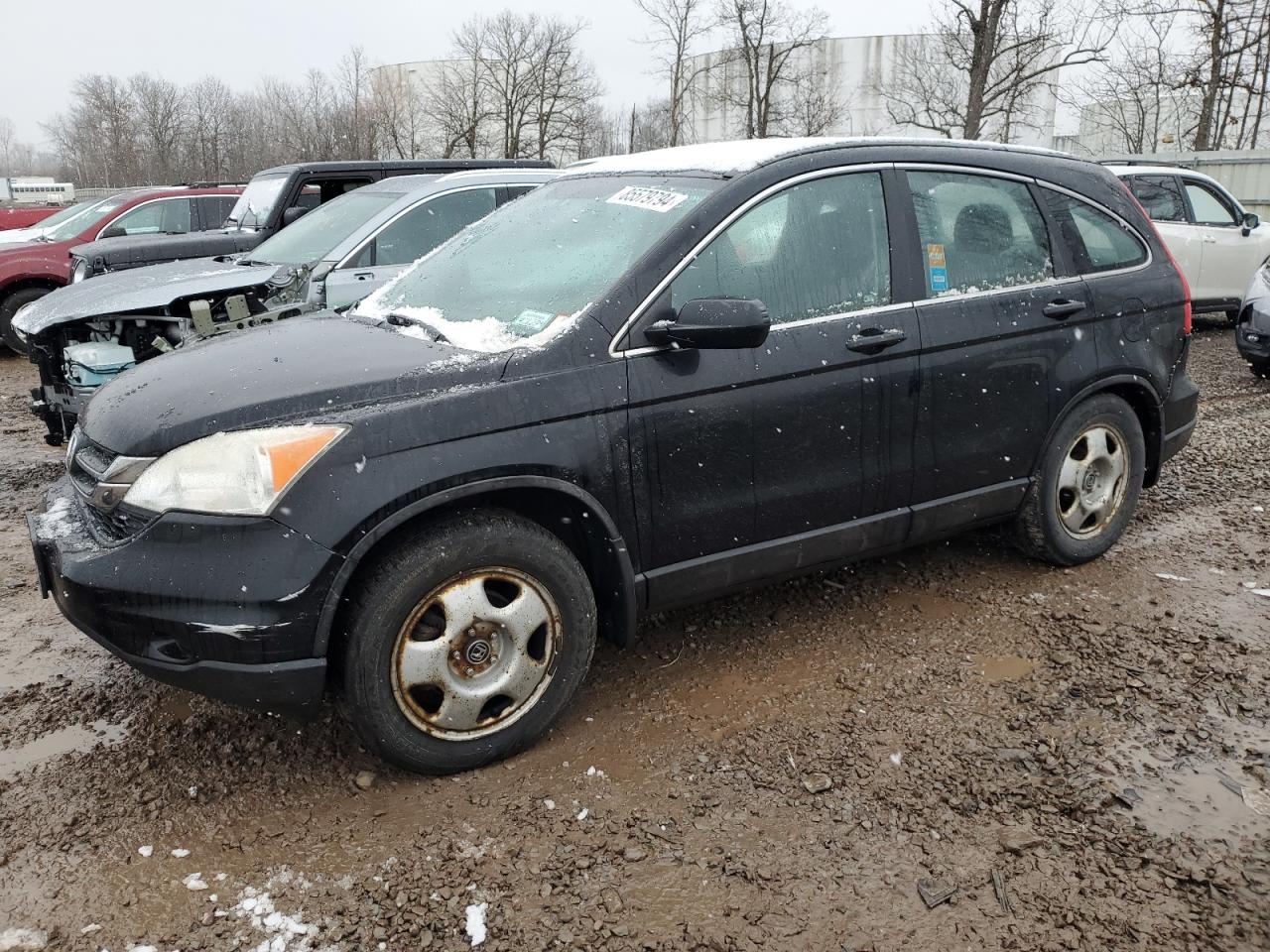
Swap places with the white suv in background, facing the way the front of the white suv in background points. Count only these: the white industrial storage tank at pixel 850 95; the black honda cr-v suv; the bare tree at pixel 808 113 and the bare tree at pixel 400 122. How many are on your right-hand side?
1

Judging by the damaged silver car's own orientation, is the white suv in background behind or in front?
behind

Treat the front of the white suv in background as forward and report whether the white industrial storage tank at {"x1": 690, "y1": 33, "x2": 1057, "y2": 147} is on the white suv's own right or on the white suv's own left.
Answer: on the white suv's own left

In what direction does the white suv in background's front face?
to the viewer's right

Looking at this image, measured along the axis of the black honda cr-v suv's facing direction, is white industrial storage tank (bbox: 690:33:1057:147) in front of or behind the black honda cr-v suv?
behind

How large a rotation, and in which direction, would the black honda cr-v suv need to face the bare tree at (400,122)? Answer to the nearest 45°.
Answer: approximately 135° to its right

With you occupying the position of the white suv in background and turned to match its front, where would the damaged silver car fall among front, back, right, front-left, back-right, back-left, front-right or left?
back-right

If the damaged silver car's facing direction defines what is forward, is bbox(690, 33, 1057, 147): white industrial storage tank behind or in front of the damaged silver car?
behind

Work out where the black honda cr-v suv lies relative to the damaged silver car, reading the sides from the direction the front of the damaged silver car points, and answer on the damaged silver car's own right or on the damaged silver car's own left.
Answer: on the damaged silver car's own left

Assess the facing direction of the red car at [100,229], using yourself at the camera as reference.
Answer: facing to the left of the viewer

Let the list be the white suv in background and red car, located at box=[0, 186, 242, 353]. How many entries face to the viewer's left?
1

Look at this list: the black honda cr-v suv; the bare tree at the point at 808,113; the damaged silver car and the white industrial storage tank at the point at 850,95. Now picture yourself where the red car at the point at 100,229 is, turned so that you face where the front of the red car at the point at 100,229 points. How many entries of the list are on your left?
2

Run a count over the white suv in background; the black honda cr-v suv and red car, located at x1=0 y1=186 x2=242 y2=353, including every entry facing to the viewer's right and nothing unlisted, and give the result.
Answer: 1

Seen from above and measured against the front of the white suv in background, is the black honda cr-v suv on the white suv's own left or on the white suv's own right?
on the white suv's own right

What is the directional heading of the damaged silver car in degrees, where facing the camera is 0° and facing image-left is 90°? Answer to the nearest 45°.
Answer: approximately 45°
